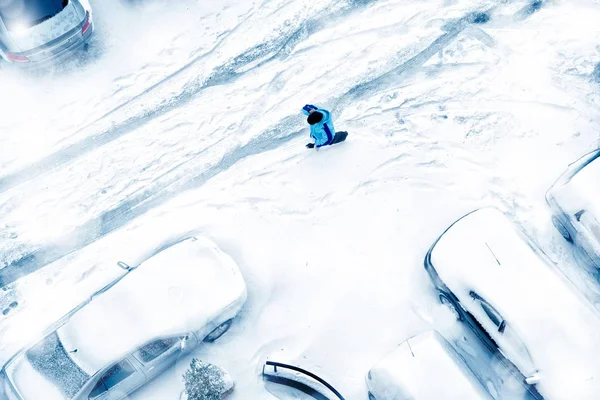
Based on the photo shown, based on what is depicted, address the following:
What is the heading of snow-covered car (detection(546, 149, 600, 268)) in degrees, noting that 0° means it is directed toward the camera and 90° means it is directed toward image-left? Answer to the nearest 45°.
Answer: approximately 135°

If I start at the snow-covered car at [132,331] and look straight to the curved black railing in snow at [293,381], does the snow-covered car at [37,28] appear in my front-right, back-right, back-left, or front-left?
back-left

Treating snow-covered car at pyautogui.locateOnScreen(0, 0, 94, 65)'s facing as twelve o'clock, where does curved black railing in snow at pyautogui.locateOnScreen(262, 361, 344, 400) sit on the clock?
curved black railing in snow at pyautogui.locateOnScreen(262, 361, 344, 400) is roughly at 7 o'clock from snow-covered car at pyautogui.locateOnScreen(0, 0, 94, 65).

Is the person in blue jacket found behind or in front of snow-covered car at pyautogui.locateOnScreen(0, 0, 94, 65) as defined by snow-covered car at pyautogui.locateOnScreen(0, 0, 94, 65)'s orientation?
behind
